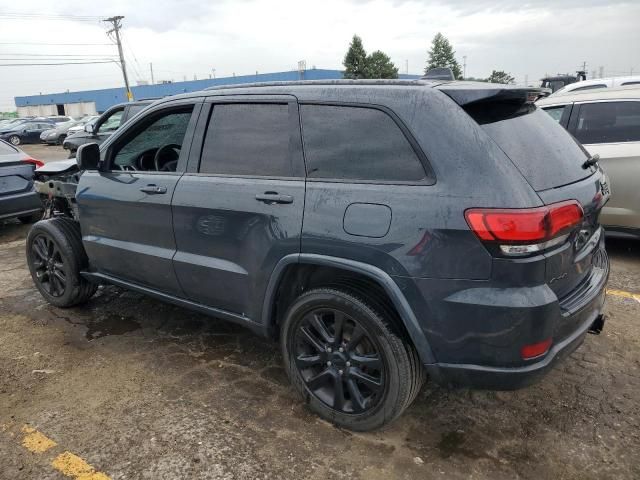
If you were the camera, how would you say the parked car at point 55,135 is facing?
facing the viewer and to the left of the viewer

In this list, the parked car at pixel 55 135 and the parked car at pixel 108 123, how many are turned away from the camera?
0

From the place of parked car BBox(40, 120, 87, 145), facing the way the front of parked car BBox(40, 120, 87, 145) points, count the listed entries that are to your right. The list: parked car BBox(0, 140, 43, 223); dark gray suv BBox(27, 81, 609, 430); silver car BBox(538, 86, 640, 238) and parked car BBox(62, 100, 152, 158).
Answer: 0

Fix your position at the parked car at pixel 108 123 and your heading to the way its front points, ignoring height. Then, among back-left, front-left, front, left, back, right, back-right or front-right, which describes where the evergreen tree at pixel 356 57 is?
back-right

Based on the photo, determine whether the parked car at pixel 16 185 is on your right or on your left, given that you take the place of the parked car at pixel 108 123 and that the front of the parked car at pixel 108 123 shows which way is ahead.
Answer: on your left

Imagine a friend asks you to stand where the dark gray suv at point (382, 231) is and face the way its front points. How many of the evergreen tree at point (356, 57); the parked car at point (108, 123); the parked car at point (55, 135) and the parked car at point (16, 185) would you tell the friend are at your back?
0

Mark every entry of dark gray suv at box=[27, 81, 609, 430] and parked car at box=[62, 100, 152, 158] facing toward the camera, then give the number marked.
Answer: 0

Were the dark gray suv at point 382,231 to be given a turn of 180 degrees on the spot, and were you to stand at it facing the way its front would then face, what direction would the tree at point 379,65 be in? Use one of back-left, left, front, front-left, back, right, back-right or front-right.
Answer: back-left

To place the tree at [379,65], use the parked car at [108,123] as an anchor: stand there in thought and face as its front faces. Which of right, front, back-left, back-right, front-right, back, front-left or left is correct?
back-right

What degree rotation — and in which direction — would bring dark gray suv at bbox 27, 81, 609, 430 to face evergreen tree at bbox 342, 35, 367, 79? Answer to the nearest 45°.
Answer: approximately 45° to its right

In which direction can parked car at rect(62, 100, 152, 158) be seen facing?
to the viewer's left

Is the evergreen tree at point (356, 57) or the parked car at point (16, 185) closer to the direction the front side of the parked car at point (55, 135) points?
the parked car

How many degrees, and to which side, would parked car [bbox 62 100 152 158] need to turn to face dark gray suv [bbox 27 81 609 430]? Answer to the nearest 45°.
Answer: approximately 90° to its left

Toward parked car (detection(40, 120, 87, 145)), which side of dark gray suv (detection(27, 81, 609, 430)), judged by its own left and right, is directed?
front

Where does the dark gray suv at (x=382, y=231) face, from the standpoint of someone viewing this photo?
facing away from the viewer and to the left of the viewer
